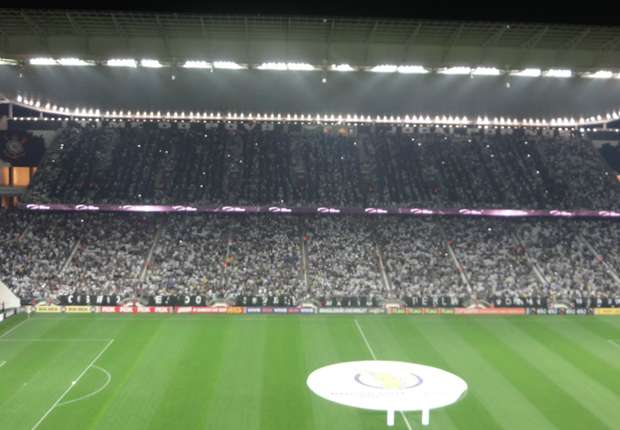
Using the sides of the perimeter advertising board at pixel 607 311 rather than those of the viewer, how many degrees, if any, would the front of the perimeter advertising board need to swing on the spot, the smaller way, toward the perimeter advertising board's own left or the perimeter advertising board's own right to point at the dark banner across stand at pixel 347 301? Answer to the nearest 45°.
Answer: approximately 45° to the perimeter advertising board's own right

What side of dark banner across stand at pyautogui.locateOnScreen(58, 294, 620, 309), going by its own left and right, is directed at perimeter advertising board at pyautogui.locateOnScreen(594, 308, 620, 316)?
left

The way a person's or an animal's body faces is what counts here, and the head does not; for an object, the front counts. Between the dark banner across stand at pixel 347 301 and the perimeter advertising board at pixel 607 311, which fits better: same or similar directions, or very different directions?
same or similar directions

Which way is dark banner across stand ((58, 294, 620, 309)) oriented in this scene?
toward the camera

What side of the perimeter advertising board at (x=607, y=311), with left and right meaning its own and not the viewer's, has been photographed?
front

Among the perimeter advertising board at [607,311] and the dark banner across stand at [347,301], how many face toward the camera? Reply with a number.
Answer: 2
